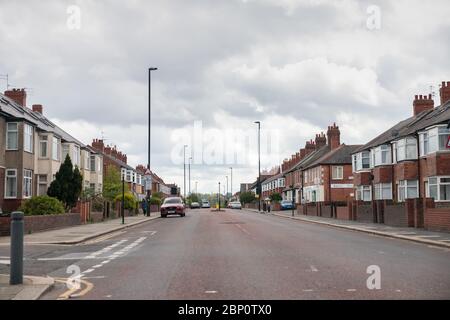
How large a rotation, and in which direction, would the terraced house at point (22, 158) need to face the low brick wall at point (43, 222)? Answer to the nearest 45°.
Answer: approximately 45° to its right

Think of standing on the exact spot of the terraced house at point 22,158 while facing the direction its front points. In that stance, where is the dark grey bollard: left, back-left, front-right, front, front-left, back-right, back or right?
front-right

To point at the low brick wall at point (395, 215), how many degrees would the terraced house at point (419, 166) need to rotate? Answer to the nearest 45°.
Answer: approximately 45° to its left

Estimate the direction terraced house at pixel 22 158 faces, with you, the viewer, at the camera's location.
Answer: facing the viewer and to the right of the viewer

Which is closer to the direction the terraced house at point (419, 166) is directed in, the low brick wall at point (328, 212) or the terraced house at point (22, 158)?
the terraced house

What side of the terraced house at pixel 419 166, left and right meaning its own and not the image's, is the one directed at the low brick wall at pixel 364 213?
front

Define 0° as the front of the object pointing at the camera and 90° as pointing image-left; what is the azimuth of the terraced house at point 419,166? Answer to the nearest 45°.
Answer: approximately 45°

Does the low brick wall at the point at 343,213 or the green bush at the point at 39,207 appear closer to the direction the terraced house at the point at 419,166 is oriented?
the green bush

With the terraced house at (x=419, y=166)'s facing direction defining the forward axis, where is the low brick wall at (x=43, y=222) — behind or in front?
in front

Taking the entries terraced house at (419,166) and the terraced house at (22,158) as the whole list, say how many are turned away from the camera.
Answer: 0

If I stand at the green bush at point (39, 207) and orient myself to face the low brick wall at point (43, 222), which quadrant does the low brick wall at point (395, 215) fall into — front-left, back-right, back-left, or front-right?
front-left
